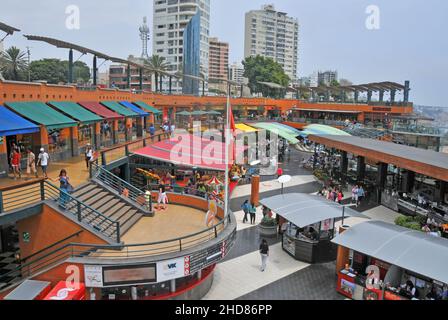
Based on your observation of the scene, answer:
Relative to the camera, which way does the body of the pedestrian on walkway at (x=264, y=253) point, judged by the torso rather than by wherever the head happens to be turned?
away from the camera

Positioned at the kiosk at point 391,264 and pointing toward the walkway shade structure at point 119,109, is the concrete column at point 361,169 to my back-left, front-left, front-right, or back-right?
front-right

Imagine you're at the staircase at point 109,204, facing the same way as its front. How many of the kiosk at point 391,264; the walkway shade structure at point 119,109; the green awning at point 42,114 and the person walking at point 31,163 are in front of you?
1

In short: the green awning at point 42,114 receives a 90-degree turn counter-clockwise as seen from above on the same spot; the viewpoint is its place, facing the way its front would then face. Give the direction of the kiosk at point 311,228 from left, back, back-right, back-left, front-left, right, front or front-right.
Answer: right

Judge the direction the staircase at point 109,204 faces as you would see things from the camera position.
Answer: facing the viewer and to the right of the viewer

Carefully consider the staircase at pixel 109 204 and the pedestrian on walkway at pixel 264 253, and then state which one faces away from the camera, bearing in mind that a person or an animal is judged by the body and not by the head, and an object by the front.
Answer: the pedestrian on walkway

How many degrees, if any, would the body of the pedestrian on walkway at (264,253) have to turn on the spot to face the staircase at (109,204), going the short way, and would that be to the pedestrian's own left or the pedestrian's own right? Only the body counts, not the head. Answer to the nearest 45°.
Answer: approximately 90° to the pedestrian's own left

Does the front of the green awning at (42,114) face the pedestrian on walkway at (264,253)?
yes

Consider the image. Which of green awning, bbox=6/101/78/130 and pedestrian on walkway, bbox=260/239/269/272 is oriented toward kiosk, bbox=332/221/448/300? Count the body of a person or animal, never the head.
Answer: the green awning

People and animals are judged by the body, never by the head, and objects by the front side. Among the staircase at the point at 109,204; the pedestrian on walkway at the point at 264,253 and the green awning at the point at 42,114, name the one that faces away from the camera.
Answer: the pedestrian on walkway
